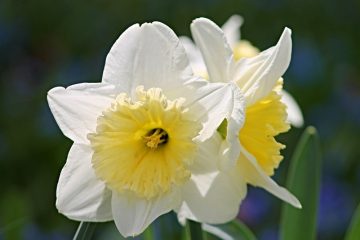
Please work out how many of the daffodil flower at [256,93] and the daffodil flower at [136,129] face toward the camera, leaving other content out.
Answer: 1

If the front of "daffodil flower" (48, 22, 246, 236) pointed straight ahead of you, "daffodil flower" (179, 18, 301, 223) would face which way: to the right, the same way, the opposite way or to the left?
to the left

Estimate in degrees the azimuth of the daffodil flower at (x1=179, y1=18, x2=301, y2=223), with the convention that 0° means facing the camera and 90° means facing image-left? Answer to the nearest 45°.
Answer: approximately 270°

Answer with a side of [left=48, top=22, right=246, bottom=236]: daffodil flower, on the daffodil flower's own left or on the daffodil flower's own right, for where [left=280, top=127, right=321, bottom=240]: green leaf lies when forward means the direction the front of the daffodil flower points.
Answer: on the daffodil flower's own left

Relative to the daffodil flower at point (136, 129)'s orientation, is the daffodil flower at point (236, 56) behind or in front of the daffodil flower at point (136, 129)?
behind

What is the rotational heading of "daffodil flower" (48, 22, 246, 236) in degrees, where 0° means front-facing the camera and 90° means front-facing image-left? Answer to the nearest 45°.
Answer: approximately 0°
